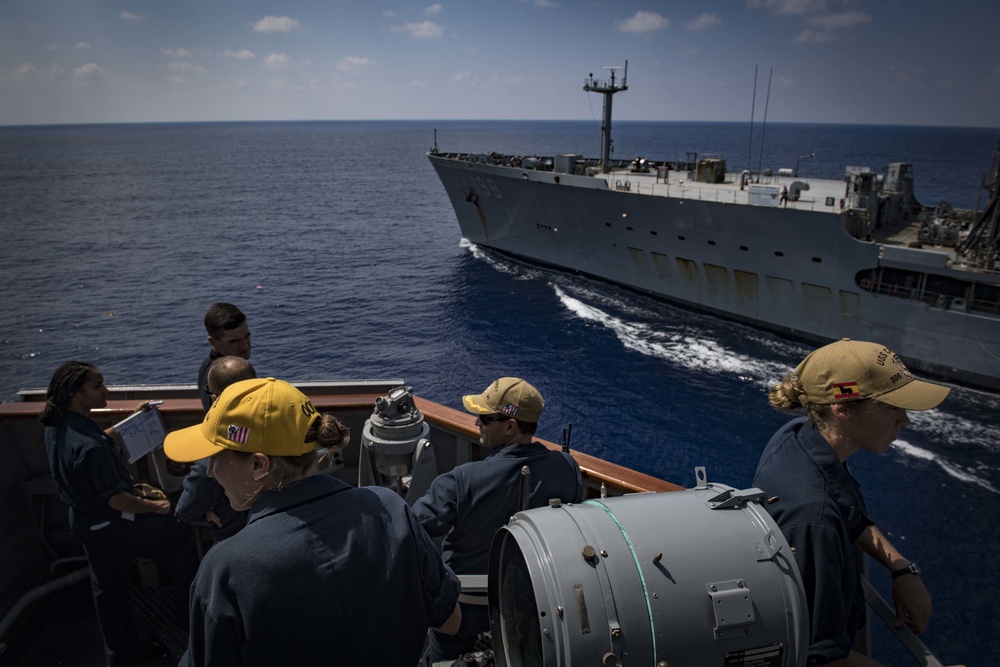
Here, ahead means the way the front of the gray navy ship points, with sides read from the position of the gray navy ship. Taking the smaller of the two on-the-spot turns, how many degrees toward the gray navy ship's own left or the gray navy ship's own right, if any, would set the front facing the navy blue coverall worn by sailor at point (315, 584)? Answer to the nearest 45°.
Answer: approximately 135° to the gray navy ship's own left

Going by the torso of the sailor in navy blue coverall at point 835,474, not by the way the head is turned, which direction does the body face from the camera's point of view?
to the viewer's right

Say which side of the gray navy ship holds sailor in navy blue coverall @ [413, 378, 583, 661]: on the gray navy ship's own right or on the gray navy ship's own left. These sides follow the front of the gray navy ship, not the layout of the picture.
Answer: on the gray navy ship's own left

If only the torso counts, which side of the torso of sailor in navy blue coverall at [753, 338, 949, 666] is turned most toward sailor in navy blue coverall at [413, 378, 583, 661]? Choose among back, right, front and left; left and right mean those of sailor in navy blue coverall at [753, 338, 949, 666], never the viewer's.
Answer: back

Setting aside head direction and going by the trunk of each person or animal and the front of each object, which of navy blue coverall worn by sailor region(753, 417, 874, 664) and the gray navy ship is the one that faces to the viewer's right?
the navy blue coverall worn by sailor

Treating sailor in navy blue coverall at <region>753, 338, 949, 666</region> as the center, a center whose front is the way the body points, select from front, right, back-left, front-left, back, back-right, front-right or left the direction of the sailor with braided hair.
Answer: back

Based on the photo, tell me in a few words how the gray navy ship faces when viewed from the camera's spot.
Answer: facing away from the viewer and to the left of the viewer

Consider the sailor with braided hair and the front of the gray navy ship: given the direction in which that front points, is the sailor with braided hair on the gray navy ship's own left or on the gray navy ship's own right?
on the gray navy ship's own left

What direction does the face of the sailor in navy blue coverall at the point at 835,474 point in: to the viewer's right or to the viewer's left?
to the viewer's right

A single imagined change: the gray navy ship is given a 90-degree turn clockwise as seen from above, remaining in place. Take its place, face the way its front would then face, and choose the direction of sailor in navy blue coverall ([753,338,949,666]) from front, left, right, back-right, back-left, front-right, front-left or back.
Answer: back-right

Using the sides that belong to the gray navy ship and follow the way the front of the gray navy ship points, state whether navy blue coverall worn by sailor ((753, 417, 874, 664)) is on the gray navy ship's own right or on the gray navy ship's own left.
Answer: on the gray navy ship's own left

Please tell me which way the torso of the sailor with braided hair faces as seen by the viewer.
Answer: to the viewer's right

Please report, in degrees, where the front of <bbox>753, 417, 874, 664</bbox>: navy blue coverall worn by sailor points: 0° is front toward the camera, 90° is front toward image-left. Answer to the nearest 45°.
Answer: approximately 270°

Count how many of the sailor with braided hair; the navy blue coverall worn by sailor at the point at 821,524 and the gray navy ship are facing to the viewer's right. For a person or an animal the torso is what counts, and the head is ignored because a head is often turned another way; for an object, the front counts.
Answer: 2
